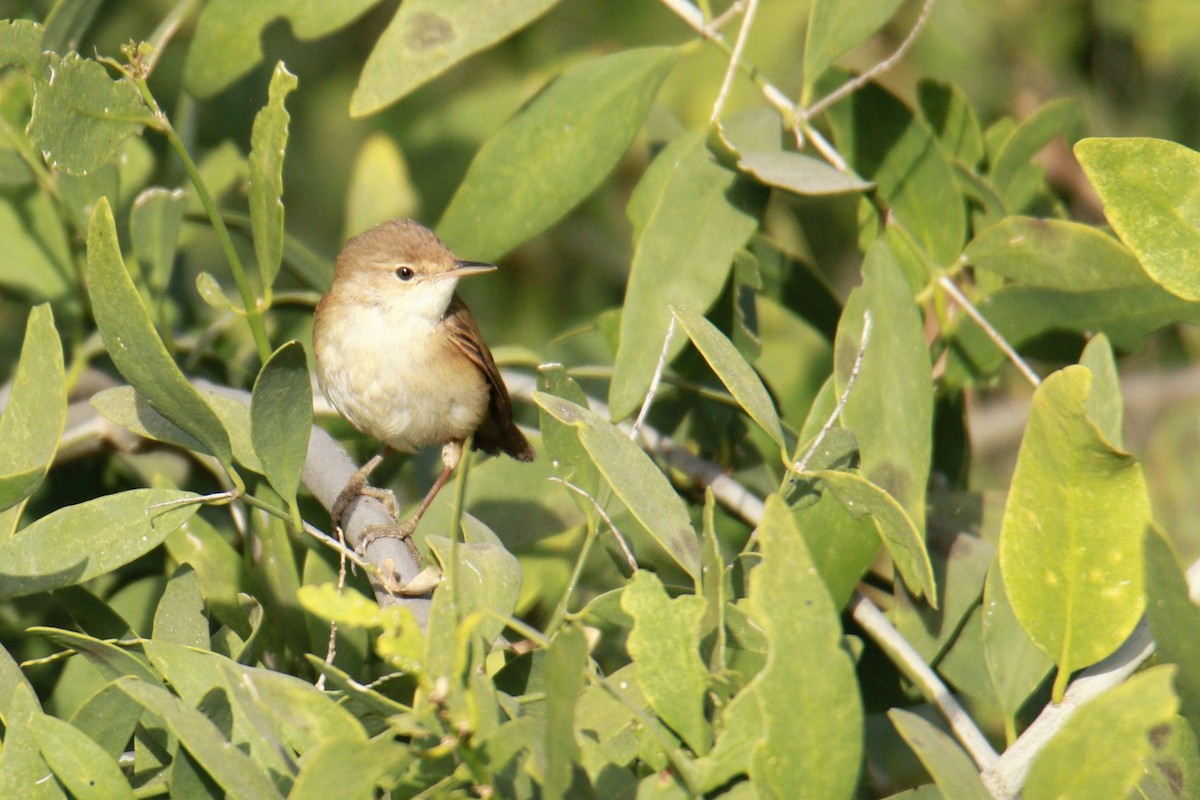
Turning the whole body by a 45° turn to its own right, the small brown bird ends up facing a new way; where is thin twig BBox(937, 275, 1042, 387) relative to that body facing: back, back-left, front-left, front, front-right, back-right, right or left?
back-left

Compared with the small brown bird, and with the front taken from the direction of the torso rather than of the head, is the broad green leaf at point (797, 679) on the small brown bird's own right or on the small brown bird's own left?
on the small brown bird's own left

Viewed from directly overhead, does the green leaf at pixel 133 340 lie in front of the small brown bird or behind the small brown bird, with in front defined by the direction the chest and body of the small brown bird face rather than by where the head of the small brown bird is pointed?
in front

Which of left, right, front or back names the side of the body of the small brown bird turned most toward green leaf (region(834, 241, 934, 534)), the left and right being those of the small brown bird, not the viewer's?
left

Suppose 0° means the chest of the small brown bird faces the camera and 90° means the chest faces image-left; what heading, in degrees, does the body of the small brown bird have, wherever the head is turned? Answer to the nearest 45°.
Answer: approximately 45°

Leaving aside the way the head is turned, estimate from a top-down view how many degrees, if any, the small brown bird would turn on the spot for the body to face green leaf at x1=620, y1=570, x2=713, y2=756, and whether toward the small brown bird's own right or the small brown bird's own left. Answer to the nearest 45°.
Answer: approximately 45° to the small brown bird's own left

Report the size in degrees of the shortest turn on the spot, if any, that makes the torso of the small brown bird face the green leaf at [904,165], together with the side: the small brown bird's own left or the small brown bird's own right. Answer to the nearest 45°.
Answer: approximately 90° to the small brown bird's own left

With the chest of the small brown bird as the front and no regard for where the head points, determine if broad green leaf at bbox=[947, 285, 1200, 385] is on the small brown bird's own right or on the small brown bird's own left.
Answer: on the small brown bird's own left
